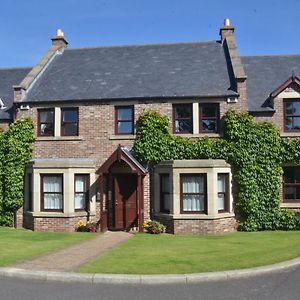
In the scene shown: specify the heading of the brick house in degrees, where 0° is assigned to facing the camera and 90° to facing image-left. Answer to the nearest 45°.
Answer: approximately 0°
